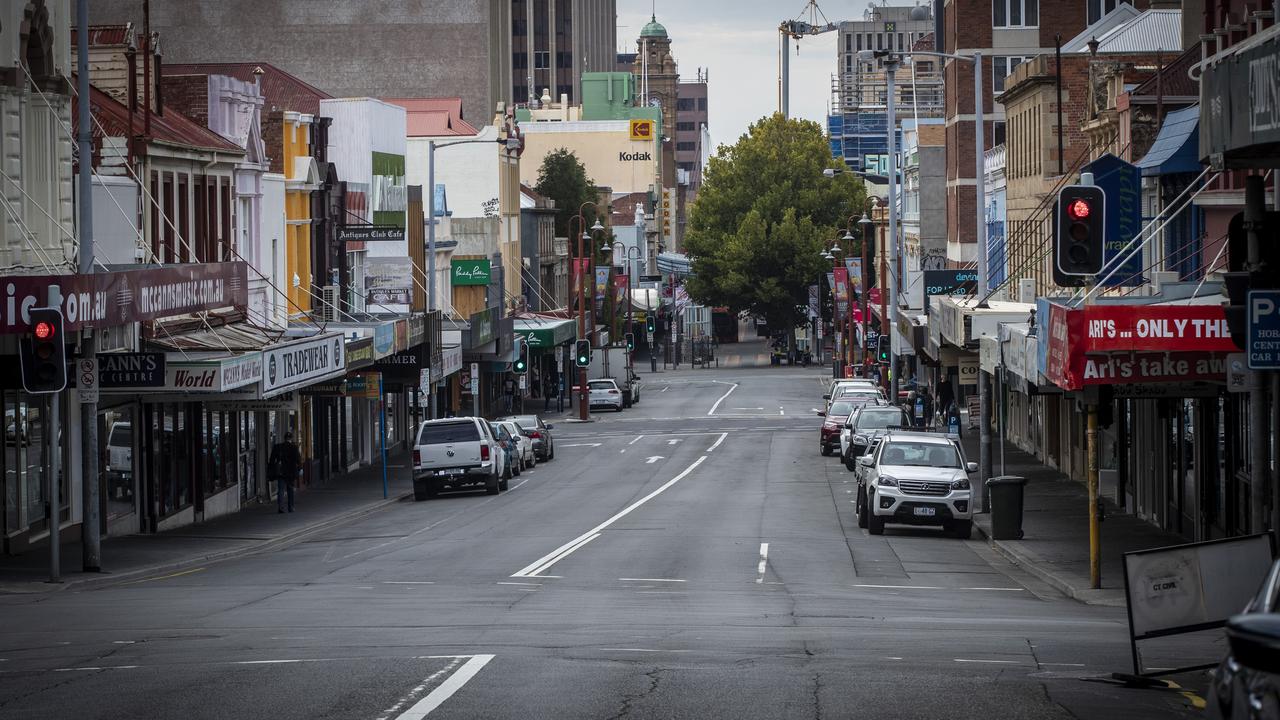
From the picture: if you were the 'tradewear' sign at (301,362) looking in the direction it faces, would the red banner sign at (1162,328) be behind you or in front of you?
in front

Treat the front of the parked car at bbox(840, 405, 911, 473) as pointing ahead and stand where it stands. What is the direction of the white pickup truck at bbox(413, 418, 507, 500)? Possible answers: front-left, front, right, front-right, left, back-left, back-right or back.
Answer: front-right

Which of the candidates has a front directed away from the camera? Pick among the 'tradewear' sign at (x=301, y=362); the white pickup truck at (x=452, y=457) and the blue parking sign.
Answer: the white pickup truck

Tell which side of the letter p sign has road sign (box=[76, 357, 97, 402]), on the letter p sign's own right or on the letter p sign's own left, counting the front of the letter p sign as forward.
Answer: on the letter p sign's own right

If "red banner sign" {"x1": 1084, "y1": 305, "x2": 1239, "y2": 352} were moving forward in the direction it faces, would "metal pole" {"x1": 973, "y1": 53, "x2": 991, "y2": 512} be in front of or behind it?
behind

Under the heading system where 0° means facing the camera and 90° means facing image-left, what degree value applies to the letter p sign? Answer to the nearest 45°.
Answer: approximately 0°

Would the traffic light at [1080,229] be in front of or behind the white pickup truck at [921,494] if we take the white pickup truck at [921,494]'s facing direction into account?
in front

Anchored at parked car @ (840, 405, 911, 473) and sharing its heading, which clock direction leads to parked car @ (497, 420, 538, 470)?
parked car @ (497, 420, 538, 470) is roughly at 3 o'clock from parked car @ (840, 405, 911, 473).

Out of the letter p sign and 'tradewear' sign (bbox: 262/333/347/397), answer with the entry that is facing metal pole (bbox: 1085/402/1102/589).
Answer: the 'tradewear' sign

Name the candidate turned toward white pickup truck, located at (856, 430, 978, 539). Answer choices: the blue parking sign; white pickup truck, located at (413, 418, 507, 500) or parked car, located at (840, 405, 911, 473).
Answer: the parked car

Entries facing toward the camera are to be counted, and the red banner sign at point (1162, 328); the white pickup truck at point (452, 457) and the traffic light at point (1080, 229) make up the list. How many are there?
2

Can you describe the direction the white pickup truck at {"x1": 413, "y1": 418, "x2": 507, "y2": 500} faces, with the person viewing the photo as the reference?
facing away from the viewer
